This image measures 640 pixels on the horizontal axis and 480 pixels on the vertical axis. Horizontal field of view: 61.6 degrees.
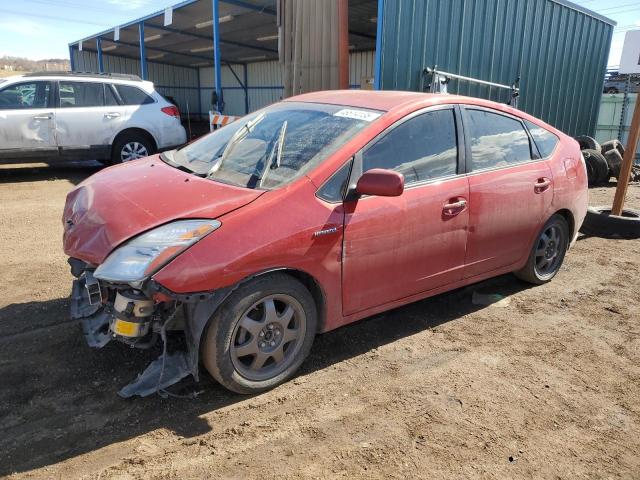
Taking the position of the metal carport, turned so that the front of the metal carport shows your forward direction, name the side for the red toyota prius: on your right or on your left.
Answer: on your left

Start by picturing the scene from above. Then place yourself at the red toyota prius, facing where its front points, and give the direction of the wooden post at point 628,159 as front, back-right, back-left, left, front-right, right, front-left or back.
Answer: back

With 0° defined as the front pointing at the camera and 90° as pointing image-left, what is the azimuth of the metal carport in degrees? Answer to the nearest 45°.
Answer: approximately 45°

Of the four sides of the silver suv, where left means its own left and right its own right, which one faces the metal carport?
right

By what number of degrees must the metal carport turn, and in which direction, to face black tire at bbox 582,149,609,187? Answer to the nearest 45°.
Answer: approximately 90° to its left
